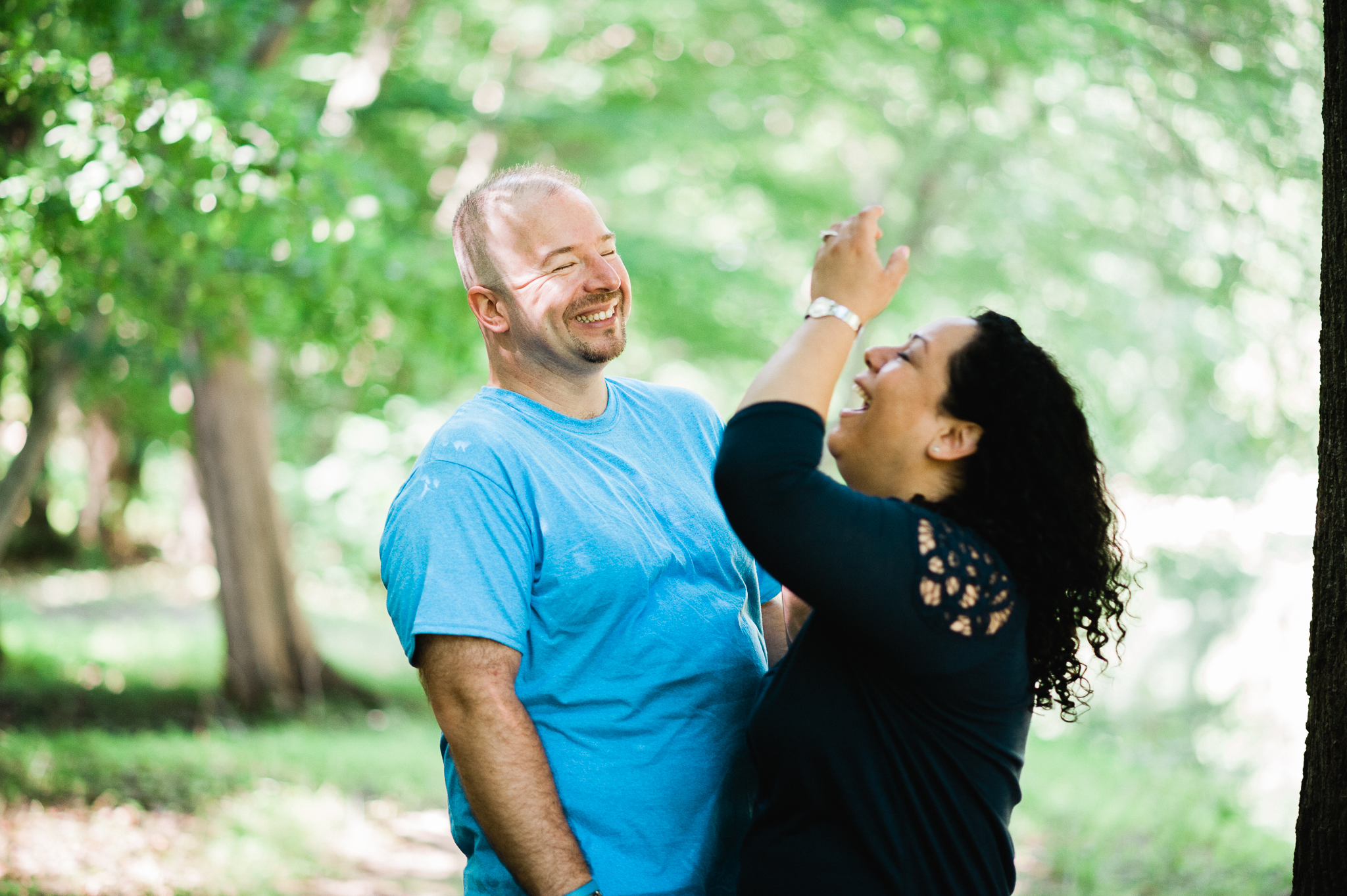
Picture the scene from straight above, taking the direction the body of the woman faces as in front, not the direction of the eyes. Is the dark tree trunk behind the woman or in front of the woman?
behind

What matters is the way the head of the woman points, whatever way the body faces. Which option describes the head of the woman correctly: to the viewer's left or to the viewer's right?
to the viewer's left

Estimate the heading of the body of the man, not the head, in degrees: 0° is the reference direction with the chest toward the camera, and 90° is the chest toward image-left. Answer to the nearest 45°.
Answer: approximately 315°

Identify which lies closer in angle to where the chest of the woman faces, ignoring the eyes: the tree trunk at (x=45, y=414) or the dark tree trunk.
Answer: the tree trunk

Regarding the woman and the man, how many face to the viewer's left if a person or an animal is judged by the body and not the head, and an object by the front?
1

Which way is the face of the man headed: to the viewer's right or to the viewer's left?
to the viewer's right

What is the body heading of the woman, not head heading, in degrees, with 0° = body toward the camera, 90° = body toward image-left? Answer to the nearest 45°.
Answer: approximately 90°
